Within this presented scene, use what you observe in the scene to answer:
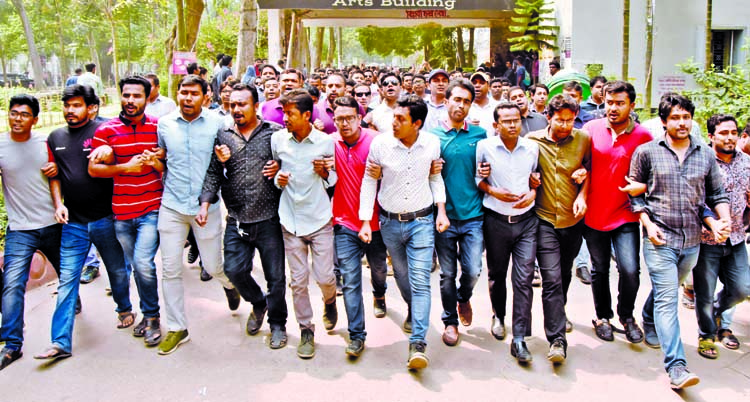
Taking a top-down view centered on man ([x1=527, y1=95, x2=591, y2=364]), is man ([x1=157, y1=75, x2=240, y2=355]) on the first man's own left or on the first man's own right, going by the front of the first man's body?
on the first man's own right

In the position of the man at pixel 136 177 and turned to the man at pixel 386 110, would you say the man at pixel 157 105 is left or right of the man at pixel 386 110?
left

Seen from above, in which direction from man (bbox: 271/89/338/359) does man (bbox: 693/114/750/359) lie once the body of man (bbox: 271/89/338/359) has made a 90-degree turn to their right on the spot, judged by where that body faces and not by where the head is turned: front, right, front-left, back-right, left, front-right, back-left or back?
back

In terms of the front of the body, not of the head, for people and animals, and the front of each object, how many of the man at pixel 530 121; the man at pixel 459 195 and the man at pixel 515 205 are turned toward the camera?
3

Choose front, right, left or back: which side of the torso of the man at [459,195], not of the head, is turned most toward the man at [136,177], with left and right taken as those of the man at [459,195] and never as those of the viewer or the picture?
right

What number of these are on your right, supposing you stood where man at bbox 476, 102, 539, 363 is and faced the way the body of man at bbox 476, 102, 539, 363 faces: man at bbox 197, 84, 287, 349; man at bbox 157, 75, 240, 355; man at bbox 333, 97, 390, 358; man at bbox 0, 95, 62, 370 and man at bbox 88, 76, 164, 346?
5

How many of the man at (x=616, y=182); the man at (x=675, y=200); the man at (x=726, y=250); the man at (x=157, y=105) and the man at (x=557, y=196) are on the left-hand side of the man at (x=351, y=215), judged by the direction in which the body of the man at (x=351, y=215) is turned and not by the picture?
4

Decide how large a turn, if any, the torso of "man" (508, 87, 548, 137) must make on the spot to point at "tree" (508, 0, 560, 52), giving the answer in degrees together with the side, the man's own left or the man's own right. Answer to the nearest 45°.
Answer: approximately 180°

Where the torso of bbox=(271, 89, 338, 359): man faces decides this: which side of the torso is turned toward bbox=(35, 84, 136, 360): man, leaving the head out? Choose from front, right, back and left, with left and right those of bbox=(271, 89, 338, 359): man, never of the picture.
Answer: right
